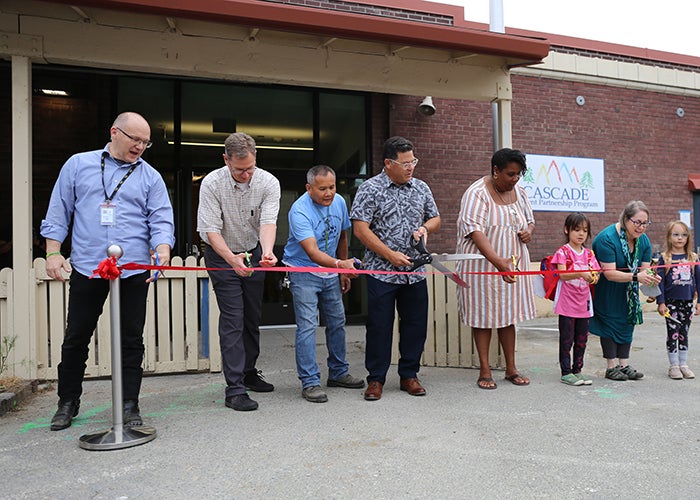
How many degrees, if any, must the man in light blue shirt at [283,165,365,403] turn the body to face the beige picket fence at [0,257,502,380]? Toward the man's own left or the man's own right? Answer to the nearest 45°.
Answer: approximately 180°

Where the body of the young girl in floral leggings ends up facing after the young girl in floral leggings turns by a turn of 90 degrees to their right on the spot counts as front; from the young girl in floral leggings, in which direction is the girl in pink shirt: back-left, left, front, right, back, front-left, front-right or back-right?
front-left

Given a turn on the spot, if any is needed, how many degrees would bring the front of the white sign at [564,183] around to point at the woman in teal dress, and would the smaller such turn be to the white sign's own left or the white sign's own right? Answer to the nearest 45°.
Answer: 0° — it already faces them

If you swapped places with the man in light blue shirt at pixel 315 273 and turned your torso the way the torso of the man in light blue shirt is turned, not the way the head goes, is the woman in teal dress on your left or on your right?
on your left

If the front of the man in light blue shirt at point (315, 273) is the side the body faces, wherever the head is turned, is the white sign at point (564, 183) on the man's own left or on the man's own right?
on the man's own left

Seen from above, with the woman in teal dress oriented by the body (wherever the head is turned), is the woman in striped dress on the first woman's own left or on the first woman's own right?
on the first woman's own right

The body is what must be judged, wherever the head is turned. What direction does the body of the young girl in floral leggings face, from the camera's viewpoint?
toward the camera

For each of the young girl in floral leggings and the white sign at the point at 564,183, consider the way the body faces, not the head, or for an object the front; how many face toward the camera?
2

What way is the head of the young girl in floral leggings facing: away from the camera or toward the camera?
toward the camera

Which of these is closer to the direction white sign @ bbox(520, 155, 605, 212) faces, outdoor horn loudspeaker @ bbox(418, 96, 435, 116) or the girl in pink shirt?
the girl in pink shirt

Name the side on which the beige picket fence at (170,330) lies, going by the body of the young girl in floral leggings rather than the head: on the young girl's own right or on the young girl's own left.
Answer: on the young girl's own right

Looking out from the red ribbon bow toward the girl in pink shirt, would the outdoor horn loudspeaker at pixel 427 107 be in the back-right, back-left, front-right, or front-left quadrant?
front-left

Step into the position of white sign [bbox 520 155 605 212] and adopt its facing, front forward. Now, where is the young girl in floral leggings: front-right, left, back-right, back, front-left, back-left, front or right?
front

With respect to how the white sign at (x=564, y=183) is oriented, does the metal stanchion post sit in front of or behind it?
in front

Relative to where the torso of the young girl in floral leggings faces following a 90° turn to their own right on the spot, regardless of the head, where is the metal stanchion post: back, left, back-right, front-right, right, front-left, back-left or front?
front-left

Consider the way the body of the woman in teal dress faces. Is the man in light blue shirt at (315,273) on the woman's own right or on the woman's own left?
on the woman's own right

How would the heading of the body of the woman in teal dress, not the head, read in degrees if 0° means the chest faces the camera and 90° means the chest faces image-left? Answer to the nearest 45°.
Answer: approximately 315°

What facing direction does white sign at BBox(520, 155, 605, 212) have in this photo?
toward the camera

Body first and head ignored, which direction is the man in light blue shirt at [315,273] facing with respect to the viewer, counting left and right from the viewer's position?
facing the viewer and to the right of the viewer
